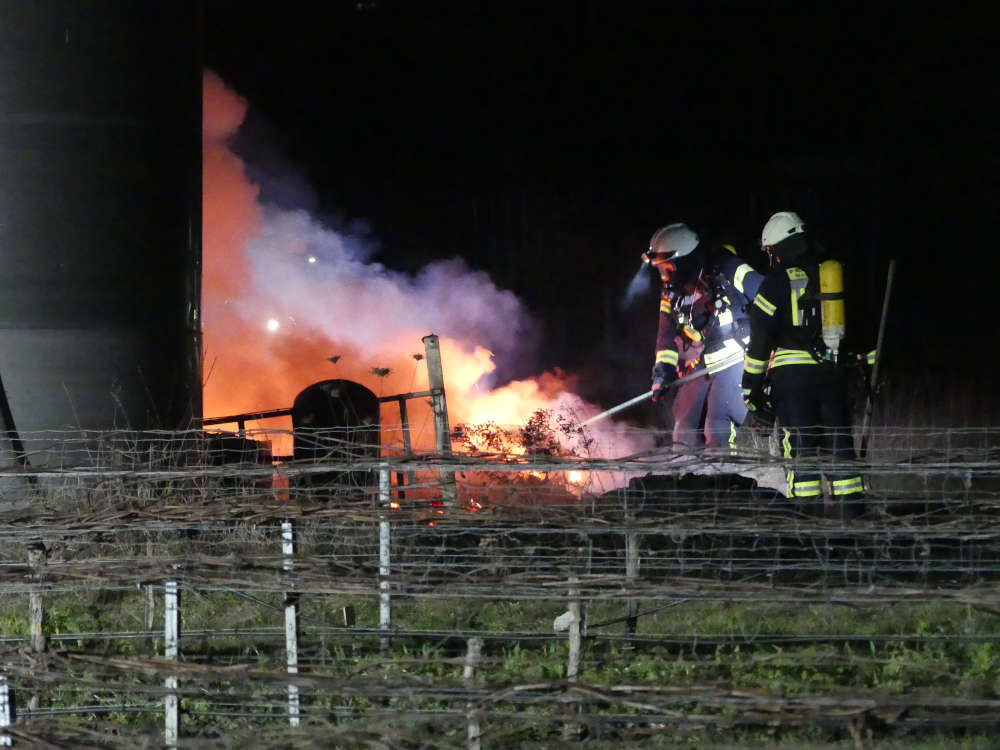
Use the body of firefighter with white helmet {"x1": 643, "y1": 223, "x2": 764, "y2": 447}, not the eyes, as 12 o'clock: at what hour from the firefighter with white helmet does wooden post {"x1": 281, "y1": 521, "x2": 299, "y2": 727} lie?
The wooden post is roughly at 11 o'clock from the firefighter with white helmet.

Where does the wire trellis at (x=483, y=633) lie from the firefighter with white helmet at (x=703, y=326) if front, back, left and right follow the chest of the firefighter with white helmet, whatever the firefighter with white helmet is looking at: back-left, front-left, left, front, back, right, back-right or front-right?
front-left

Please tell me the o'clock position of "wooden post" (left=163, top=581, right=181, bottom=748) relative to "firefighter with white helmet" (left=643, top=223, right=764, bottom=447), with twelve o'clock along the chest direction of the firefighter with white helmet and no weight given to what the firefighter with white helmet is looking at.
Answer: The wooden post is roughly at 11 o'clock from the firefighter with white helmet.

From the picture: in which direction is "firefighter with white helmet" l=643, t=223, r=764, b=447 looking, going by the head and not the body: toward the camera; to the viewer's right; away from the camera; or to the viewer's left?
to the viewer's left

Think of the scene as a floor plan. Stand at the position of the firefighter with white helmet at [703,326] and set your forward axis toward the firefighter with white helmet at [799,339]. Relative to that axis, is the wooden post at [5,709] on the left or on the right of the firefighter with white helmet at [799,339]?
right

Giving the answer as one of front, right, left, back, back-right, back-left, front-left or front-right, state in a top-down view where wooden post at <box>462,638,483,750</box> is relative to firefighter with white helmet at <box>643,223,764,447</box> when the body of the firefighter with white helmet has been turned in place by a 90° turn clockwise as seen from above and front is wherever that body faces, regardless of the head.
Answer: back-left

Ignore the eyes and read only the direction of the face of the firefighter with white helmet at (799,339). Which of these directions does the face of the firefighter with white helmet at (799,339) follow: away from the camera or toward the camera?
away from the camera

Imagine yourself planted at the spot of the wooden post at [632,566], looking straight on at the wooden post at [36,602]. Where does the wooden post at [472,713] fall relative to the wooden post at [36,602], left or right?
left

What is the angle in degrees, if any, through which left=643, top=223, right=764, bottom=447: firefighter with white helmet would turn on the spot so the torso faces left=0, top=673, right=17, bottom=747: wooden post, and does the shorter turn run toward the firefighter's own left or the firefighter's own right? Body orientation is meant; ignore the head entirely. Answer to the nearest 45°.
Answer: approximately 45° to the firefighter's own left

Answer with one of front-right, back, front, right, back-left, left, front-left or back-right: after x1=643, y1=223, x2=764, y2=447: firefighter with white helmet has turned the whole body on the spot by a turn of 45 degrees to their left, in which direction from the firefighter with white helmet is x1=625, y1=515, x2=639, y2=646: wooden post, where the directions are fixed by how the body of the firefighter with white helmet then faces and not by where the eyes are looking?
front

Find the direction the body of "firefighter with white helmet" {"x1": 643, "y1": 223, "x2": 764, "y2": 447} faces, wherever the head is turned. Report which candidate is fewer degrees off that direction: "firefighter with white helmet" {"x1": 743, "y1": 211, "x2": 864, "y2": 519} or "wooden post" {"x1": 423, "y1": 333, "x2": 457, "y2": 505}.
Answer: the wooden post

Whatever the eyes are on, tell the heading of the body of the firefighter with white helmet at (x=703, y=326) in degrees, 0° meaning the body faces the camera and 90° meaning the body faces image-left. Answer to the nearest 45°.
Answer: approximately 45°
